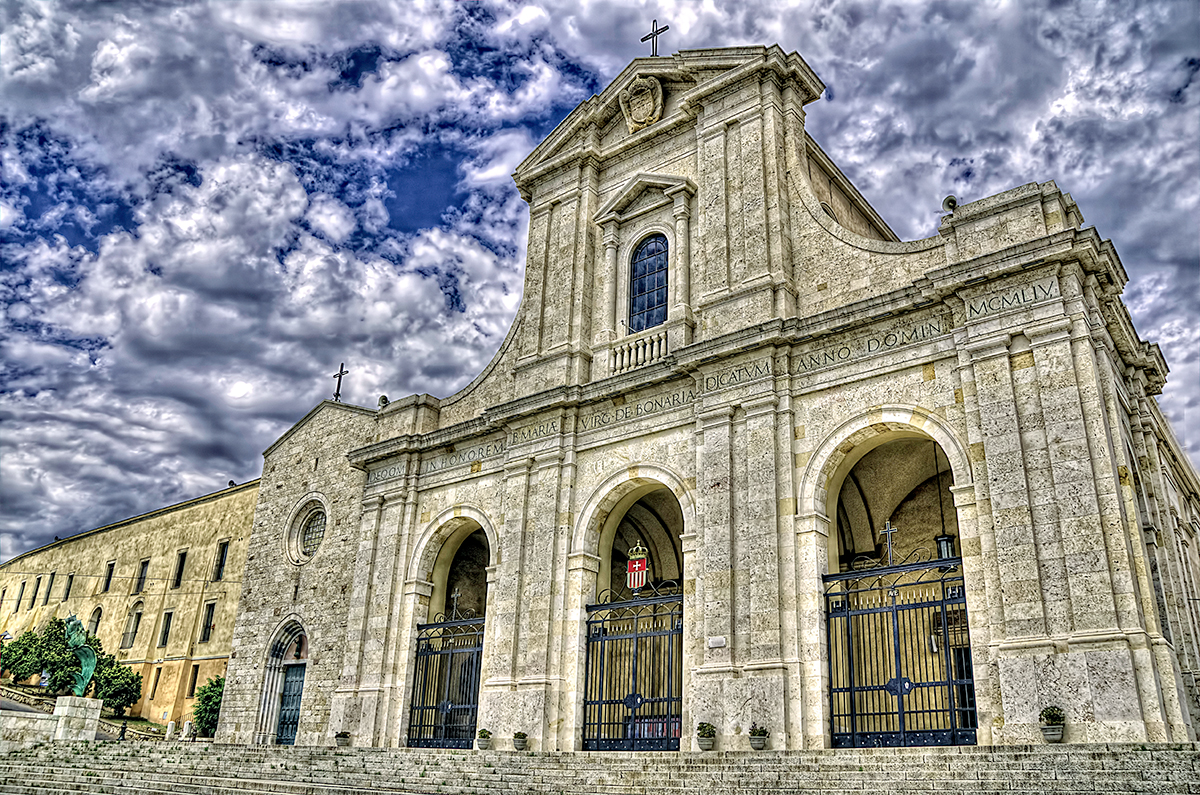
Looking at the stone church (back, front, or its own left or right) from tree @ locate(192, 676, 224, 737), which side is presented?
right

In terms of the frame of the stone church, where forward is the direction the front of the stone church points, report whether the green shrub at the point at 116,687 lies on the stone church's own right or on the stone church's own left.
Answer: on the stone church's own right

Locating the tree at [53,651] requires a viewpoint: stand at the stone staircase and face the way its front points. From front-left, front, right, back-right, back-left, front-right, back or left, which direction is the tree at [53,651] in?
back-right

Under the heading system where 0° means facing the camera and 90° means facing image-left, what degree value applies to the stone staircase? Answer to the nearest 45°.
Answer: approximately 0°

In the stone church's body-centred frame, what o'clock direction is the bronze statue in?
The bronze statue is roughly at 2 o'clock from the stone church.

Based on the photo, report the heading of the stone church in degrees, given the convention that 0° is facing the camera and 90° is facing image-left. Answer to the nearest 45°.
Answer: approximately 45°

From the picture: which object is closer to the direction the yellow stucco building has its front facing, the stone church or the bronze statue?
the bronze statue

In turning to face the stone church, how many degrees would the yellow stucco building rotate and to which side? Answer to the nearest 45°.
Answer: approximately 45° to its left
